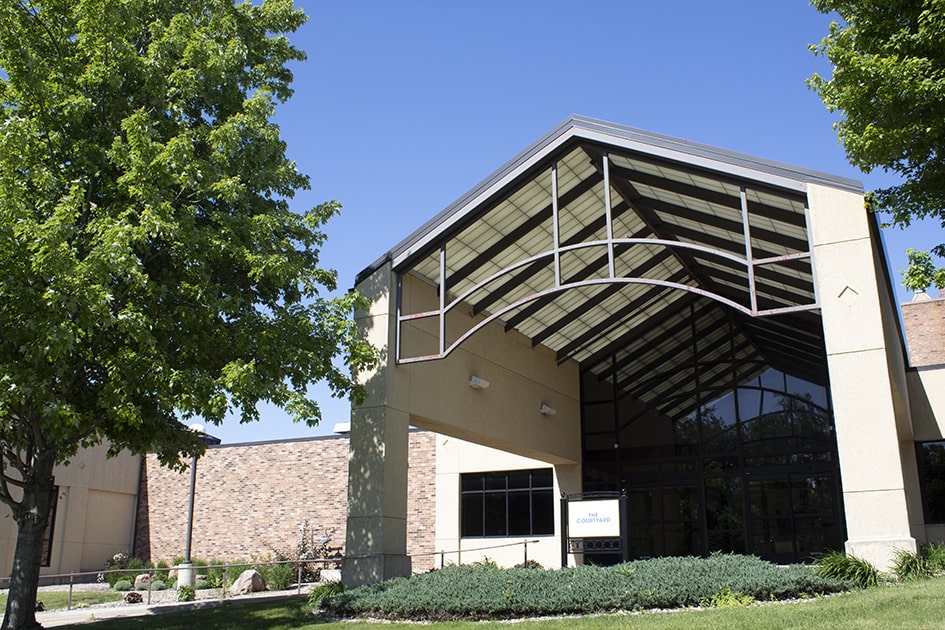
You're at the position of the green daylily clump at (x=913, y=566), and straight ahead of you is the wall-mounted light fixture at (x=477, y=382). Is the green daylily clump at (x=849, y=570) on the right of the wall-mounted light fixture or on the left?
left

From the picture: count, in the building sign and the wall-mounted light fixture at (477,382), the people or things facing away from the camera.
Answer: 0

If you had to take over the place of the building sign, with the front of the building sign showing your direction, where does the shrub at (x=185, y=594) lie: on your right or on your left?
on your right

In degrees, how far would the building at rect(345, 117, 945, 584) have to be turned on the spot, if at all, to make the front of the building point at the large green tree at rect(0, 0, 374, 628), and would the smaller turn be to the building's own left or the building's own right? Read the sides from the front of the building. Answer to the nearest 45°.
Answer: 0° — it already faces it

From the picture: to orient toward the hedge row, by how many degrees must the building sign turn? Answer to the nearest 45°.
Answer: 0° — it already faces it

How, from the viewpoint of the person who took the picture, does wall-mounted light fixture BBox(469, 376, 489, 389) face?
facing the viewer and to the right of the viewer

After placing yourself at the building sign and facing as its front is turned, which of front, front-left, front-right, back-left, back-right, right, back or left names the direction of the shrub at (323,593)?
front-right

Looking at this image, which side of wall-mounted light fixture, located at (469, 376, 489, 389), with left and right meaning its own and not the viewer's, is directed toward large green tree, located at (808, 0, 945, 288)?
front
